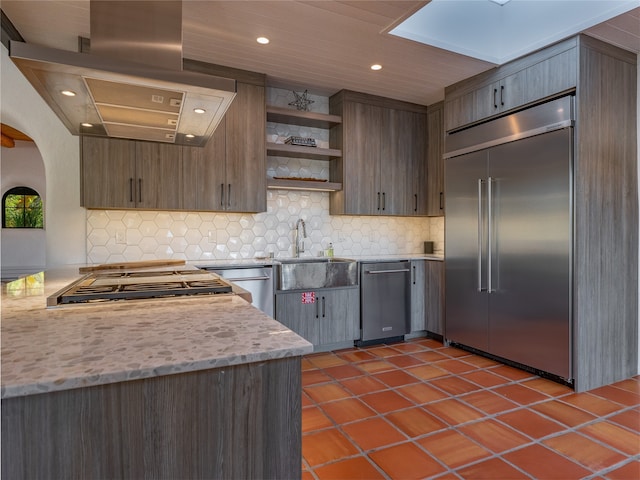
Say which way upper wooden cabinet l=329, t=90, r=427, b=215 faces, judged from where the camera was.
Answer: facing the viewer and to the right of the viewer

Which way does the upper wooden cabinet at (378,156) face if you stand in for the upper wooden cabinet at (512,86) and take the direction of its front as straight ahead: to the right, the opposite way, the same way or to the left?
to the left

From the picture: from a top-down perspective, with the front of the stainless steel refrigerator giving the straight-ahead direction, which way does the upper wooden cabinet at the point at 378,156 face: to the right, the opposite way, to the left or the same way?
to the left

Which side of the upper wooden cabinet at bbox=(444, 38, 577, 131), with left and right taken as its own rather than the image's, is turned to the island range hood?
front

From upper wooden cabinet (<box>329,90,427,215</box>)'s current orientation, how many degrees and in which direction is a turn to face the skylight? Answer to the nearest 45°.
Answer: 0° — it already faces it

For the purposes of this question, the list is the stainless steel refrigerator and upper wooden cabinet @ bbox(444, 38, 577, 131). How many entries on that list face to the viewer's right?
0

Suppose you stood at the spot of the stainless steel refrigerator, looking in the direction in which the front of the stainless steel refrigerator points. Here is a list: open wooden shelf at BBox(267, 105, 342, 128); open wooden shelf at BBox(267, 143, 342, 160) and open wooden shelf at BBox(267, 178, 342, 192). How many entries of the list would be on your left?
0

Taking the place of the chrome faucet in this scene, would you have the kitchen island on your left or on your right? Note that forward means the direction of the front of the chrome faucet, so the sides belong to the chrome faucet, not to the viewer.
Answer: on your right

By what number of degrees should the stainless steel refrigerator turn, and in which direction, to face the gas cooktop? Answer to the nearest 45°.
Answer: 0° — it already faces it

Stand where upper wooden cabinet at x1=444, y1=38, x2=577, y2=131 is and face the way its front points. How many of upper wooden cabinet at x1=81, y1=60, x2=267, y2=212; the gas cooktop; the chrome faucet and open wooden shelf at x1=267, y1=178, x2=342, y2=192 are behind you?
0

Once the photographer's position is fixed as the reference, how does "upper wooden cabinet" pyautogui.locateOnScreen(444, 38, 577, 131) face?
facing the viewer and to the left of the viewer

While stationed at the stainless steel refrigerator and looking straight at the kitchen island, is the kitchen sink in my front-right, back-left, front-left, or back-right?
front-right

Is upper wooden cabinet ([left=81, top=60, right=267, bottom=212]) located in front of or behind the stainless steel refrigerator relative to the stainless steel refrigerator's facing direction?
in front

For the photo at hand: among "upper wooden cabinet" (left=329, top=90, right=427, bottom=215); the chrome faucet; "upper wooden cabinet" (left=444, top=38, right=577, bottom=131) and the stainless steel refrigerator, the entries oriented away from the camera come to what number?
0

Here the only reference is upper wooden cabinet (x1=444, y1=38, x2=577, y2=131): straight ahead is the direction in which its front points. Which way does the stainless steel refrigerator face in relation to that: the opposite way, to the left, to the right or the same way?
the same way

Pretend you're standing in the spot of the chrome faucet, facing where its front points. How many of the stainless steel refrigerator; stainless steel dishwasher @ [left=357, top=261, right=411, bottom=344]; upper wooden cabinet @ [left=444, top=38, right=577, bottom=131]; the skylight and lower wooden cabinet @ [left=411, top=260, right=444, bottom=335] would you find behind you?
0

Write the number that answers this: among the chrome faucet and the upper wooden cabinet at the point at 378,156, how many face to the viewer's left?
0
